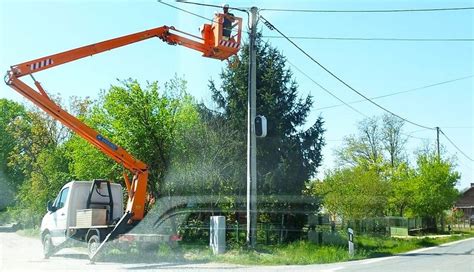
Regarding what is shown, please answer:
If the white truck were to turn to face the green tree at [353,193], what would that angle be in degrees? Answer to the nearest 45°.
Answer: approximately 90° to its right

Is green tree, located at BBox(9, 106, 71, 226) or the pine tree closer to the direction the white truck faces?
the green tree

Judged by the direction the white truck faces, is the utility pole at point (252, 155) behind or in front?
behind

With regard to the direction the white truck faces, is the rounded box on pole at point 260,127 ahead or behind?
behind

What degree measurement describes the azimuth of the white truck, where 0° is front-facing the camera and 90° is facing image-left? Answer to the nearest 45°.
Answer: approximately 135°

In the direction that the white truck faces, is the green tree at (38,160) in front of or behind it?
in front

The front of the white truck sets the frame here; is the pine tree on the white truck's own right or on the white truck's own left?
on the white truck's own right

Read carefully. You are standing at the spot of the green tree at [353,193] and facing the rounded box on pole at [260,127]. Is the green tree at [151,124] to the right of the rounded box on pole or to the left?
right
